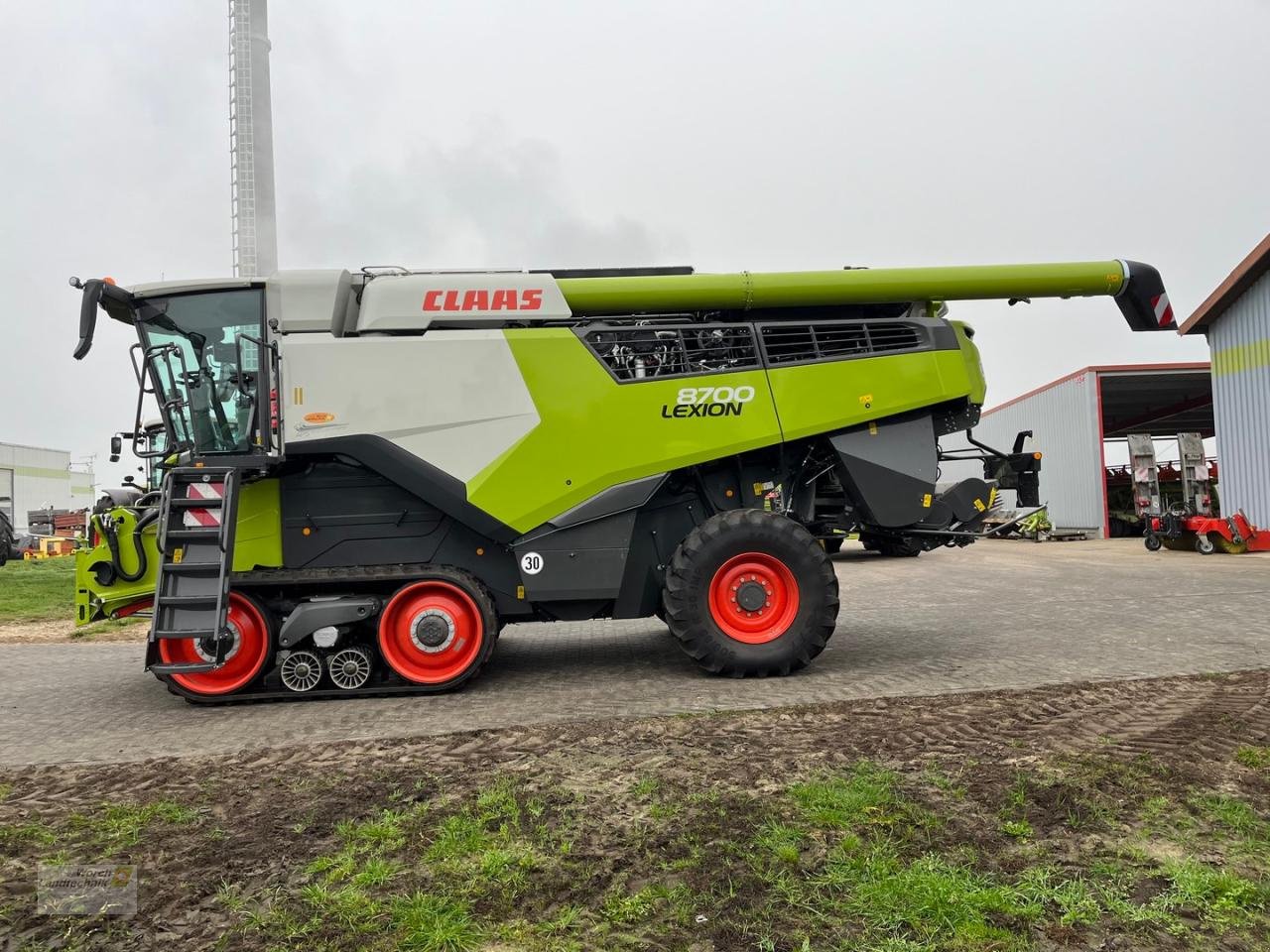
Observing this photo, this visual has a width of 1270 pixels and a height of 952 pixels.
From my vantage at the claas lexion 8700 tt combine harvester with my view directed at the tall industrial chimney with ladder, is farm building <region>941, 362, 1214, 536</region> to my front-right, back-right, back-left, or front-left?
front-right

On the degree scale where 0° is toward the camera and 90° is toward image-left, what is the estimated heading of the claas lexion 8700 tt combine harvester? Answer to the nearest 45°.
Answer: approximately 90°

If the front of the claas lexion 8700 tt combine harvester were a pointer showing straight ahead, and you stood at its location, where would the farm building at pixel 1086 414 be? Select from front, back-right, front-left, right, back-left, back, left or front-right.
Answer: back-right

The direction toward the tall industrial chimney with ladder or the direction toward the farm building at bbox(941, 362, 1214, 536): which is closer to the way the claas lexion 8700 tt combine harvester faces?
the tall industrial chimney with ladder

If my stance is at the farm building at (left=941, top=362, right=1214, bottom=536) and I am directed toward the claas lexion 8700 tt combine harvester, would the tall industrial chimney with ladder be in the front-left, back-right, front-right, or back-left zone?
front-right

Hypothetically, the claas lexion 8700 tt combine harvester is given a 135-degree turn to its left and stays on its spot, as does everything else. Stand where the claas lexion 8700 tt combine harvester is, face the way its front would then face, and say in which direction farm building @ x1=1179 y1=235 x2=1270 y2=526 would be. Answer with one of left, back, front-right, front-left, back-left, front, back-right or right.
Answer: left

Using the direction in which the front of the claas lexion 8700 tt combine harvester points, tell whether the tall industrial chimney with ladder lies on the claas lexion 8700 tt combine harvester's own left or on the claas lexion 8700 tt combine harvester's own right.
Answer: on the claas lexion 8700 tt combine harvester's own right
